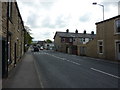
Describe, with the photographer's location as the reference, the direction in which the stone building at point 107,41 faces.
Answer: facing the viewer and to the left of the viewer

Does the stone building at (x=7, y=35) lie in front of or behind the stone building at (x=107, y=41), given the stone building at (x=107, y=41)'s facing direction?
in front

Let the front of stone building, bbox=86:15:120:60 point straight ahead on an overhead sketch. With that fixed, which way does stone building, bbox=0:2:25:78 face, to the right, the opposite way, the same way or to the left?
the opposite way

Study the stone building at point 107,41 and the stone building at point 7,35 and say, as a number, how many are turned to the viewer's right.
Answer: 1

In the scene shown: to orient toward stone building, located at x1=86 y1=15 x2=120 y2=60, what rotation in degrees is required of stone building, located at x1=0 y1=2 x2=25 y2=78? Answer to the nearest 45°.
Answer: approximately 45° to its left

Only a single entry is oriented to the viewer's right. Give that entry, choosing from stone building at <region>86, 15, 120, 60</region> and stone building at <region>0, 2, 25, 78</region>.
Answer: stone building at <region>0, 2, 25, 78</region>

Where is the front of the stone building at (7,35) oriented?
to the viewer's right
